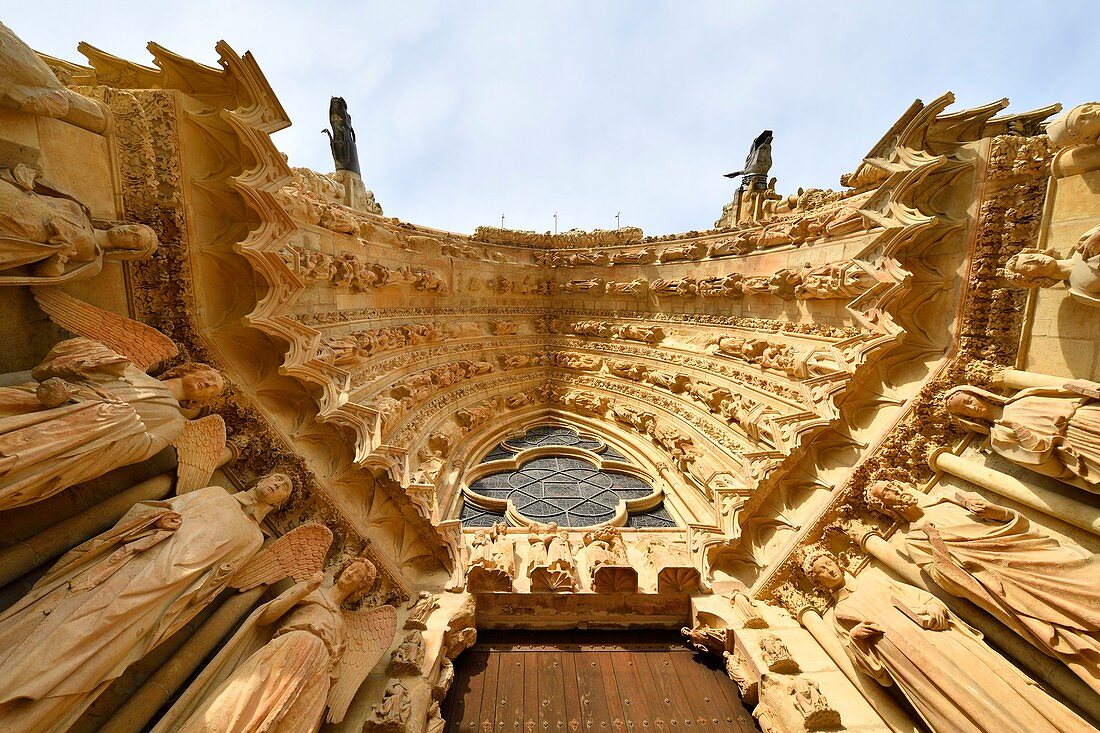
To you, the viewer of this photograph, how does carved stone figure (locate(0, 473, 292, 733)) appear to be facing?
facing the viewer

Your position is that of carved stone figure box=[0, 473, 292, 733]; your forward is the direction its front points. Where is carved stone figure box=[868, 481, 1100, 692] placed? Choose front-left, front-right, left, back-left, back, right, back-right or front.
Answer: front-left

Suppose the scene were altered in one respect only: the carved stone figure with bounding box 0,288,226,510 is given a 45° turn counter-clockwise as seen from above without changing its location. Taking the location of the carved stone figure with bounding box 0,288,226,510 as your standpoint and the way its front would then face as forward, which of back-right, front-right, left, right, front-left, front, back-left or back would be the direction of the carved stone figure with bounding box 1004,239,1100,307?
front

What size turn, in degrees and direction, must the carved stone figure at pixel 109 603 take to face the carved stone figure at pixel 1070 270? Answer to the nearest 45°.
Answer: approximately 45° to its left

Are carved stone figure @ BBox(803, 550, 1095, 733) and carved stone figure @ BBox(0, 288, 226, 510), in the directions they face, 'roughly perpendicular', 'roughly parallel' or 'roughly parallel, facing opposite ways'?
roughly perpendicular

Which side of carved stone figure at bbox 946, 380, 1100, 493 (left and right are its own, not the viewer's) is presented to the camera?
front
